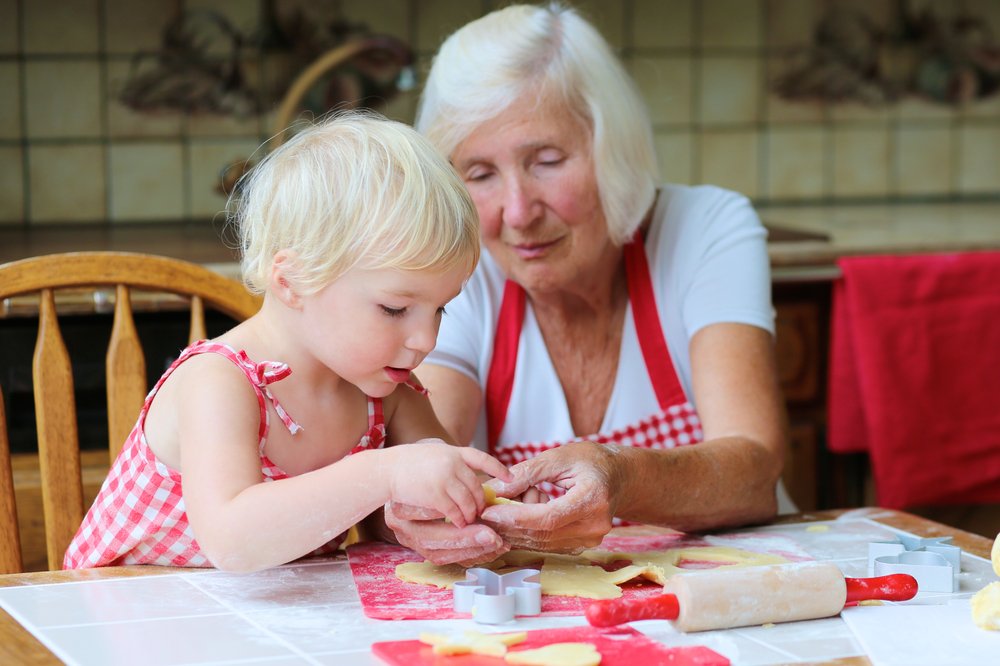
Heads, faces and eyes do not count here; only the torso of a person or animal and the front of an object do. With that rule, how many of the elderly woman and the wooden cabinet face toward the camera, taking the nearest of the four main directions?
2

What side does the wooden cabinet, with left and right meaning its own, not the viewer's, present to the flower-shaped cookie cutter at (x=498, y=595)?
front

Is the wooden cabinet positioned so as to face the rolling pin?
yes

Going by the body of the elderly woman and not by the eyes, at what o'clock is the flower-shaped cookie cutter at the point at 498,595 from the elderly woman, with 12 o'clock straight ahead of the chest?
The flower-shaped cookie cutter is roughly at 12 o'clock from the elderly woman.

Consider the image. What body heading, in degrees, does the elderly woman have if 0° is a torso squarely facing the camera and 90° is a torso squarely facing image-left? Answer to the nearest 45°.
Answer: approximately 0°

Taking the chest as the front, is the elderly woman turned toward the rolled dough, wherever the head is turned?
yes

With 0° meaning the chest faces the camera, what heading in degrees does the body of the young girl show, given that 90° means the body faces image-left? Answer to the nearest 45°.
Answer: approximately 315°

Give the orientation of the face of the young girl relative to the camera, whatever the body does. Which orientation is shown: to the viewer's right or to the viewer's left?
to the viewer's right
